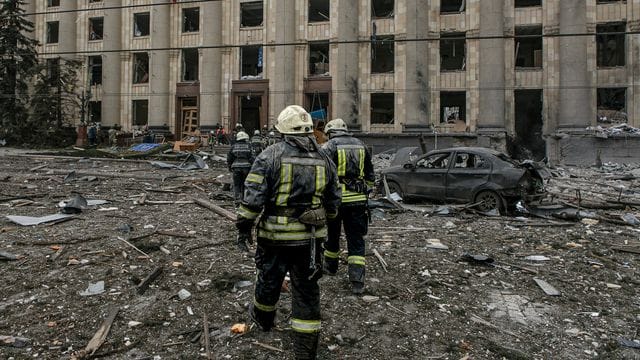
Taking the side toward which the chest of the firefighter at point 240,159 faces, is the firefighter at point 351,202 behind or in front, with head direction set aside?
behind

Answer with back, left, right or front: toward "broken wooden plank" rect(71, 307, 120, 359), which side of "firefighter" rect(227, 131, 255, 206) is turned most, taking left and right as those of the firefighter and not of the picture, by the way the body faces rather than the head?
back

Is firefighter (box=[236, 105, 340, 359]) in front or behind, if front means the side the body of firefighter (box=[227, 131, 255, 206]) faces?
behind

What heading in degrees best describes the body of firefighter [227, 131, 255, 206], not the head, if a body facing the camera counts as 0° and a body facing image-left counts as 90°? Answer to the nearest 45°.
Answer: approximately 180°

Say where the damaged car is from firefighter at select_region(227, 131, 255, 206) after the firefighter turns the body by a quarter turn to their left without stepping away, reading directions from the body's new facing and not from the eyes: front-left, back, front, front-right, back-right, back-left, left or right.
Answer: back

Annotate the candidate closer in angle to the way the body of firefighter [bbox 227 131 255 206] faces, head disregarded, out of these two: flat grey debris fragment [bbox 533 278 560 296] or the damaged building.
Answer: the damaged building

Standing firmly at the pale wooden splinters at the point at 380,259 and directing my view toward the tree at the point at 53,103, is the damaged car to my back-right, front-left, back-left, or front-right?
front-right

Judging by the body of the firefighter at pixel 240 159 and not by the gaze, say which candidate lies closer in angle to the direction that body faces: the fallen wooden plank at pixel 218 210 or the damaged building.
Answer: the damaged building

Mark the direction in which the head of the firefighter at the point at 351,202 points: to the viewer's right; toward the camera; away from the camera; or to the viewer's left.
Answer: away from the camera

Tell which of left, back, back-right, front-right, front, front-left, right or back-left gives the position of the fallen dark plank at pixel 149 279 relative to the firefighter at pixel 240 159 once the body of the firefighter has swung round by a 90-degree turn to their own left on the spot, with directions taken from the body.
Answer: left
